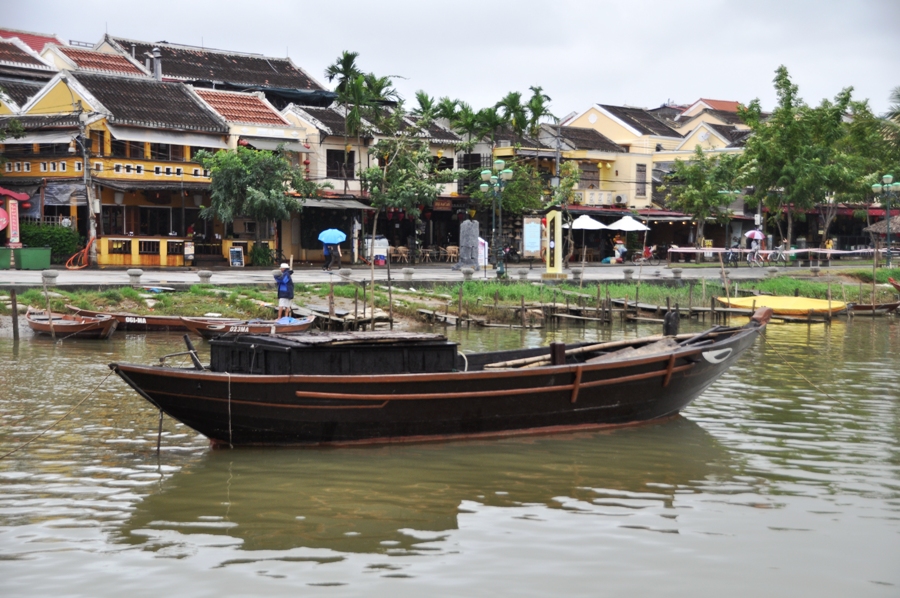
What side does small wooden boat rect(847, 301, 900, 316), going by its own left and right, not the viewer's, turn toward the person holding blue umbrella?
back

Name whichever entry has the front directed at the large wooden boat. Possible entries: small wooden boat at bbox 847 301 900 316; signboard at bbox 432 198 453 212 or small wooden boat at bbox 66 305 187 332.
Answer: the signboard

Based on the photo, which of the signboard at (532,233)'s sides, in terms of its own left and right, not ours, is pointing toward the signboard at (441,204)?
right

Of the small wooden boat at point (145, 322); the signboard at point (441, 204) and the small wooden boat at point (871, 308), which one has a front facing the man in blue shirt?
the signboard

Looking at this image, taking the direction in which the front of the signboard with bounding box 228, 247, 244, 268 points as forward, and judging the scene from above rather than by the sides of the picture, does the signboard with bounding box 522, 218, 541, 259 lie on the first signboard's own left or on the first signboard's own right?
on the first signboard's own left

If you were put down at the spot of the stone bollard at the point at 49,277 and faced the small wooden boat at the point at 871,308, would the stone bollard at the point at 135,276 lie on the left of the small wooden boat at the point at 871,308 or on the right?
left

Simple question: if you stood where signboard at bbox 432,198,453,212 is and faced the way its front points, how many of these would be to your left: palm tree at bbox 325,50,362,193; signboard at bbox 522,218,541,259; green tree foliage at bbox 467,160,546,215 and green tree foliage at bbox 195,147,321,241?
2

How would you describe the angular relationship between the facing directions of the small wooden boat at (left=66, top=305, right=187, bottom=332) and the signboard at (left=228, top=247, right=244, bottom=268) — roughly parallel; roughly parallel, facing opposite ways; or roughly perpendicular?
roughly perpendicular

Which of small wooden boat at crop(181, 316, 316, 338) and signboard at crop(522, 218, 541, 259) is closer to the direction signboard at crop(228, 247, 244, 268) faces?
the small wooden boat

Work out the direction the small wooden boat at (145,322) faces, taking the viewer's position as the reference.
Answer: facing to the left of the viewer

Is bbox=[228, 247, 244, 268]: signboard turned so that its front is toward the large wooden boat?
yes

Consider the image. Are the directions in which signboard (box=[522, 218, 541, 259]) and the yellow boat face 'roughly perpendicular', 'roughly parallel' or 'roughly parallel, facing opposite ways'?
roughly perpendicular
